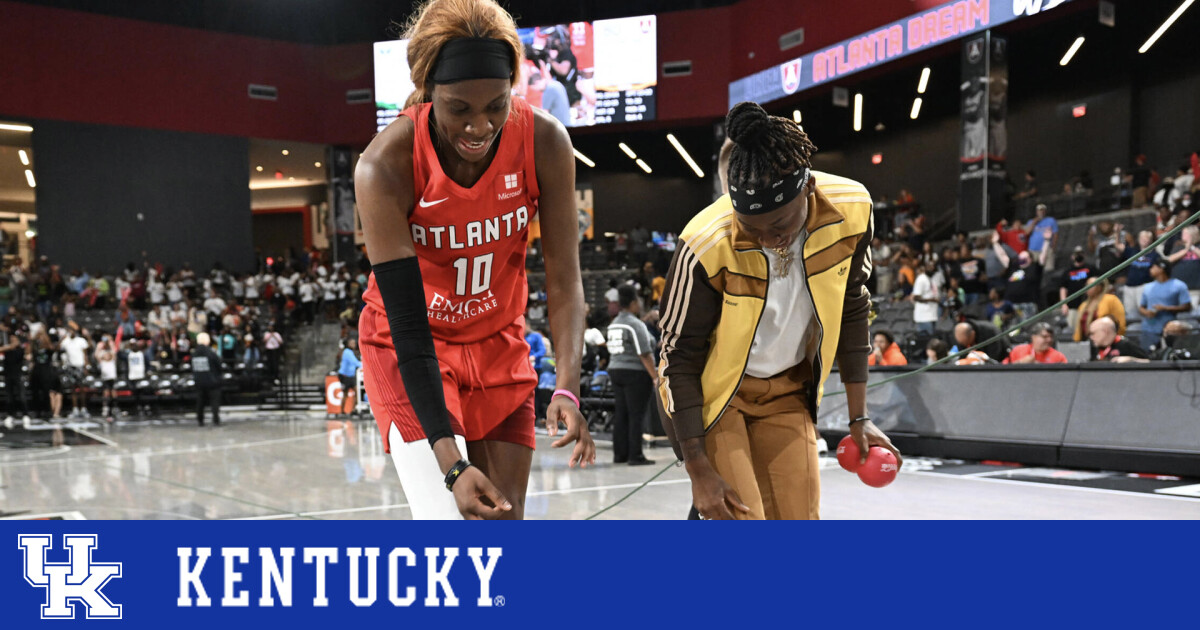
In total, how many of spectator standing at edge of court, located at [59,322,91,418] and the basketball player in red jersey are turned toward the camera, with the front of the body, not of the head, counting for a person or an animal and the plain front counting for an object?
2

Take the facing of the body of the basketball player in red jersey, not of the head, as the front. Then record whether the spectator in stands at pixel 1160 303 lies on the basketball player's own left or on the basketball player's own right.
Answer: on the basketball player's own left

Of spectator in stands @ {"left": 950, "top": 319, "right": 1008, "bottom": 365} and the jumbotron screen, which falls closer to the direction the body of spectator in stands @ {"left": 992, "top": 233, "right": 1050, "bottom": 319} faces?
the spectator in stands

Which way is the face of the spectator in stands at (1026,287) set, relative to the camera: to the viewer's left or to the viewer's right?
to the viewer's left

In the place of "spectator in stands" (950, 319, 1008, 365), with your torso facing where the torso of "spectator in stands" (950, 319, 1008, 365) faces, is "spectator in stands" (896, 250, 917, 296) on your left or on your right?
on your right

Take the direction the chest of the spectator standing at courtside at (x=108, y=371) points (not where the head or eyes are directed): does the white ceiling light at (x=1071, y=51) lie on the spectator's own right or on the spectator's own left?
on the spectator's own left

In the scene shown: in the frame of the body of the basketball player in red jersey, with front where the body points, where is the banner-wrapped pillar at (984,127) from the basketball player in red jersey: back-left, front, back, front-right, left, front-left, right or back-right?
back-left
